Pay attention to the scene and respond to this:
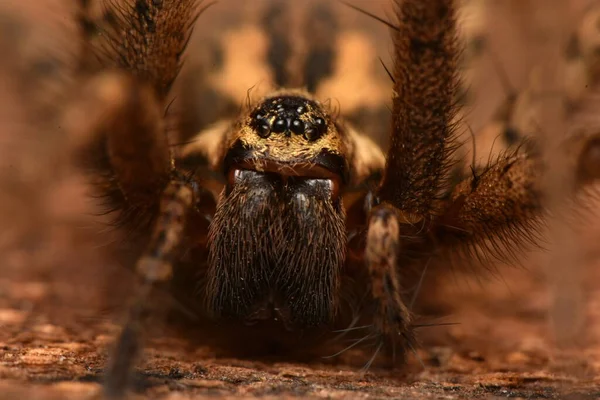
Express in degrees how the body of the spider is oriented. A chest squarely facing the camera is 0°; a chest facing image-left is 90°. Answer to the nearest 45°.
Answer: approximately 0°
